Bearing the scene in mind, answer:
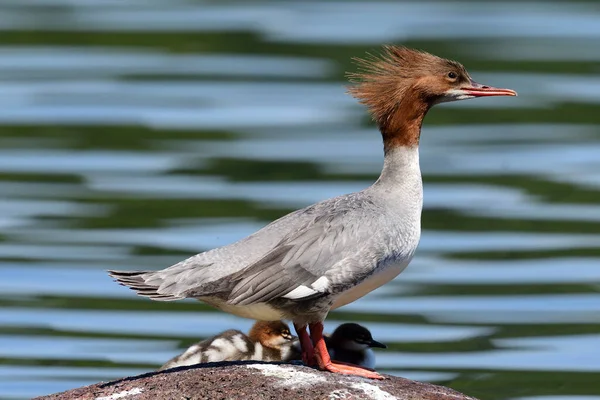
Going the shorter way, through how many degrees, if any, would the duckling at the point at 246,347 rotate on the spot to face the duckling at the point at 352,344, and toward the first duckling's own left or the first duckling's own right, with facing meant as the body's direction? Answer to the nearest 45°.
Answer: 0° — it already faces it

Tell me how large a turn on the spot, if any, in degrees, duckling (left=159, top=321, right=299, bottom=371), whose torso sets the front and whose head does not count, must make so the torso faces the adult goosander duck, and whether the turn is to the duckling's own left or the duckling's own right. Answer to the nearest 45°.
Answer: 0° — it already faces it

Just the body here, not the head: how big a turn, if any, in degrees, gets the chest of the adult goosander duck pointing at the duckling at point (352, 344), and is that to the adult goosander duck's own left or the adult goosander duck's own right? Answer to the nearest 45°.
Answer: approximately 90° to the adult goosander duck's own left

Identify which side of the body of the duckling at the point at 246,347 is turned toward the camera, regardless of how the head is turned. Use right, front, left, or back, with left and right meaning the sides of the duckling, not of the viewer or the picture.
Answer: right

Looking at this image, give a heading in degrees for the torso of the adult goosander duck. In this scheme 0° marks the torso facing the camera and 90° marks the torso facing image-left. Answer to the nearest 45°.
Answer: approximately 270°

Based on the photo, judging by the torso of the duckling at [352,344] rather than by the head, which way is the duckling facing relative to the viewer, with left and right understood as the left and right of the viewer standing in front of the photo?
facing to the right of the viewer

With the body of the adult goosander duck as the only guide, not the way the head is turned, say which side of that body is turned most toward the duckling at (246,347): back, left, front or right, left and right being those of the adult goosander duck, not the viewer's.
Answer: back

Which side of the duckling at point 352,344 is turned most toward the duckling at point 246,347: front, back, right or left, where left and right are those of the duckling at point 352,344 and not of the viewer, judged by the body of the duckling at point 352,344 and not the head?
back
